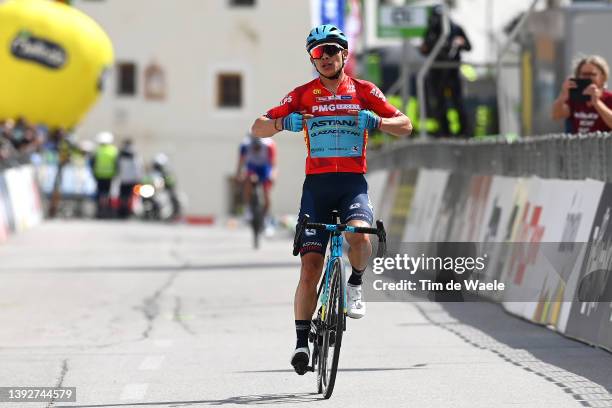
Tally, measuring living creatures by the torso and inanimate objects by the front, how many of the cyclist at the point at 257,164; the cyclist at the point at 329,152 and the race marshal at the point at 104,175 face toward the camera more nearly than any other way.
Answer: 2

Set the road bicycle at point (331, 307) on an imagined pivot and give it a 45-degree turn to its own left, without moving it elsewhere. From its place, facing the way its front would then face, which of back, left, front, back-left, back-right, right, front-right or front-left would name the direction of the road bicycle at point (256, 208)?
back-left

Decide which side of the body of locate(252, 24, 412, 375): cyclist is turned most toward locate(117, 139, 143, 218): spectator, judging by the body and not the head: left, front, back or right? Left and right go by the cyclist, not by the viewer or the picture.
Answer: back

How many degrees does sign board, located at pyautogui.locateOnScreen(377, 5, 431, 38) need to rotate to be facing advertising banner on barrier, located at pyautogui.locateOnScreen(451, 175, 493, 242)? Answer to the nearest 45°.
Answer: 0° — it already faces it

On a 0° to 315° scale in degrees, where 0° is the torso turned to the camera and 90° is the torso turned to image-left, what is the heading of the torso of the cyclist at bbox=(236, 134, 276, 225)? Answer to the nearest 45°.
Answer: approximately 0°
